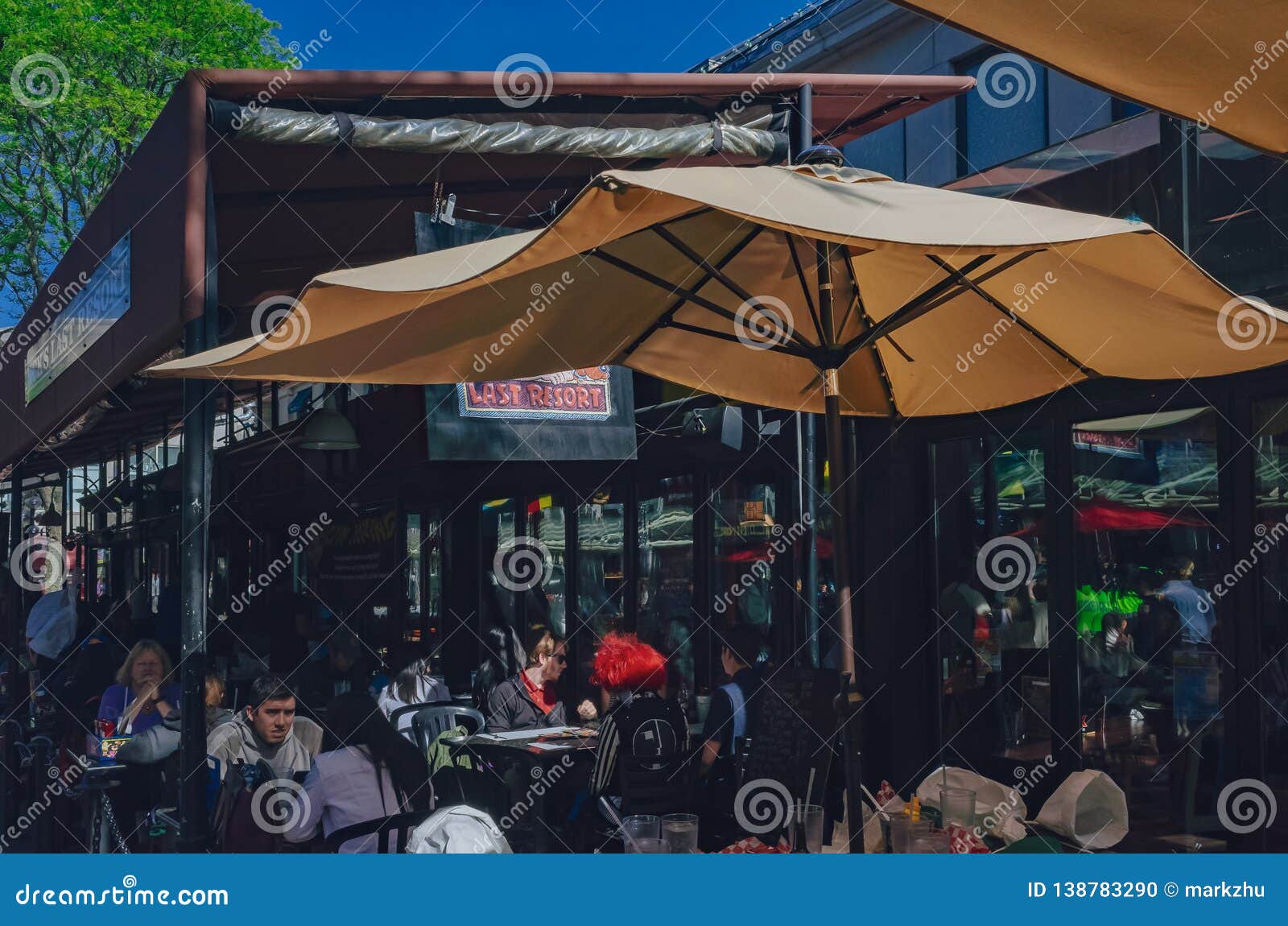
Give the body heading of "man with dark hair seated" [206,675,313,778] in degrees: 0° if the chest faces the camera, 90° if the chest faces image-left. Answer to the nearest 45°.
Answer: approximately 315°

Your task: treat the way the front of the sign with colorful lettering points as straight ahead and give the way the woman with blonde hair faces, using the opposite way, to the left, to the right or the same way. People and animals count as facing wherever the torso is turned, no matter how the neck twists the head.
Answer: the same way

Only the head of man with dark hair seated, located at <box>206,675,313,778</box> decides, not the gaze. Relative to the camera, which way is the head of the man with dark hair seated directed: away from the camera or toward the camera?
toward the camera

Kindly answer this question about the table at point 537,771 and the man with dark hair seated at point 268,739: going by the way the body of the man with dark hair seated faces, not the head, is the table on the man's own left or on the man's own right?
on the man's own left

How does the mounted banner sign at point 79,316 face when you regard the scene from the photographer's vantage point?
facing the viewer and to the left of the viewer

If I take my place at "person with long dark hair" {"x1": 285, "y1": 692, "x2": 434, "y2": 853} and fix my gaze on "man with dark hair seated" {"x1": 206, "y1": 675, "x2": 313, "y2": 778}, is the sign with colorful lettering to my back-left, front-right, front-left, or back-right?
front-right

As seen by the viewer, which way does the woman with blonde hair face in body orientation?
toward the camera

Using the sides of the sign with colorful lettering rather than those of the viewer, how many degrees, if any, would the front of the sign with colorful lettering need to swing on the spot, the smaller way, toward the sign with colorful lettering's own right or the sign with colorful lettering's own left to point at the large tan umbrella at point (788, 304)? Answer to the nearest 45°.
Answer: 0° — it already faces it

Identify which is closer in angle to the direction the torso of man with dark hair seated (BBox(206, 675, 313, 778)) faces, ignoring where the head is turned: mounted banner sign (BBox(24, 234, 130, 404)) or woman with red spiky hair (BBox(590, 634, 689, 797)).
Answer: the woman with red spiky hair

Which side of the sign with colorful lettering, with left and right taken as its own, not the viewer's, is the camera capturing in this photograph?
front

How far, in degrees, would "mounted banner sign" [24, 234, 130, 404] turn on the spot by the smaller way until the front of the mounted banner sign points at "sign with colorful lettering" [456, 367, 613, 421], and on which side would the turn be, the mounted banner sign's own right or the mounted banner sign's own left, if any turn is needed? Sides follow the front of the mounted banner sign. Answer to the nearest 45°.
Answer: approximately 135° to the mounted banner sign's own left

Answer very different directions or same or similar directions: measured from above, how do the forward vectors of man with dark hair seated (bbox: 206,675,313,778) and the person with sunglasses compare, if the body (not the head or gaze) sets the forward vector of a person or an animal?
same or similar directions

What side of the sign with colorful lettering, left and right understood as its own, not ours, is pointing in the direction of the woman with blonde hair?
right

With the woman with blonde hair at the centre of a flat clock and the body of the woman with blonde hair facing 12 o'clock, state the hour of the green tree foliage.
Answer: The green tree foliage is roughly at 6 o'clock from the woman with blonde hair.

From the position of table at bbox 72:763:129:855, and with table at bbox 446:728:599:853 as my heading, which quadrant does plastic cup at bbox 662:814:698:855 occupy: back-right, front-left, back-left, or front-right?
front-right
